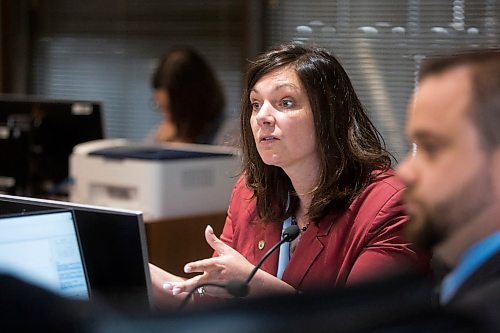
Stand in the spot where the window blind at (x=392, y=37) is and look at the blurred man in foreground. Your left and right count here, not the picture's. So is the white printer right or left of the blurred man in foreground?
right

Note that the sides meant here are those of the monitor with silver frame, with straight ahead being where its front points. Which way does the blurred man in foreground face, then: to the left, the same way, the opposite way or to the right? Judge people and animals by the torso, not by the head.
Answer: to the right

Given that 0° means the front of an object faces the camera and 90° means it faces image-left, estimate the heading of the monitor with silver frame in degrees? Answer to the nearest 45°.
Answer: approximately 45°

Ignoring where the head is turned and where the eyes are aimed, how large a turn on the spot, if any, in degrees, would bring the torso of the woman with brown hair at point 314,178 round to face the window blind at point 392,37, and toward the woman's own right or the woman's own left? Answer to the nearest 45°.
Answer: approximately 135° to the woman's own right

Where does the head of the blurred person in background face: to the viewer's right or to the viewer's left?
to the viewer's left

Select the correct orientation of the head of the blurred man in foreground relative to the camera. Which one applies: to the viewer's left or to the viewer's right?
to the viewer's left

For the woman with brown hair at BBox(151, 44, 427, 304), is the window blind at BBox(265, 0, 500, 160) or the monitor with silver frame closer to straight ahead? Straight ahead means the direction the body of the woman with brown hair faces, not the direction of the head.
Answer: the monitor with silver frame

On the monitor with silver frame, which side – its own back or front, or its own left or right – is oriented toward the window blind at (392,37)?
back

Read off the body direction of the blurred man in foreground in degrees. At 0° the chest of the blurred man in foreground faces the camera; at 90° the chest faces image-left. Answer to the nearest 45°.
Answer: approximately 90°

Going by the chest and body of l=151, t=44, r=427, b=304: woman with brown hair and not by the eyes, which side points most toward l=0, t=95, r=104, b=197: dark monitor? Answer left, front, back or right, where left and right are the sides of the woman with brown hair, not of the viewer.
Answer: right

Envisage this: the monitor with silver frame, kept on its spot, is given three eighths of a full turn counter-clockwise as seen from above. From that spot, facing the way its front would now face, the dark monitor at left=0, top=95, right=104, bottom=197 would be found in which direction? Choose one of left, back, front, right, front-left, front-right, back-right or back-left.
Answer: left

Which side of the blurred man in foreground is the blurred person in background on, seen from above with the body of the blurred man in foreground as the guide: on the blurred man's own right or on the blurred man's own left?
on the blurred man's own right
